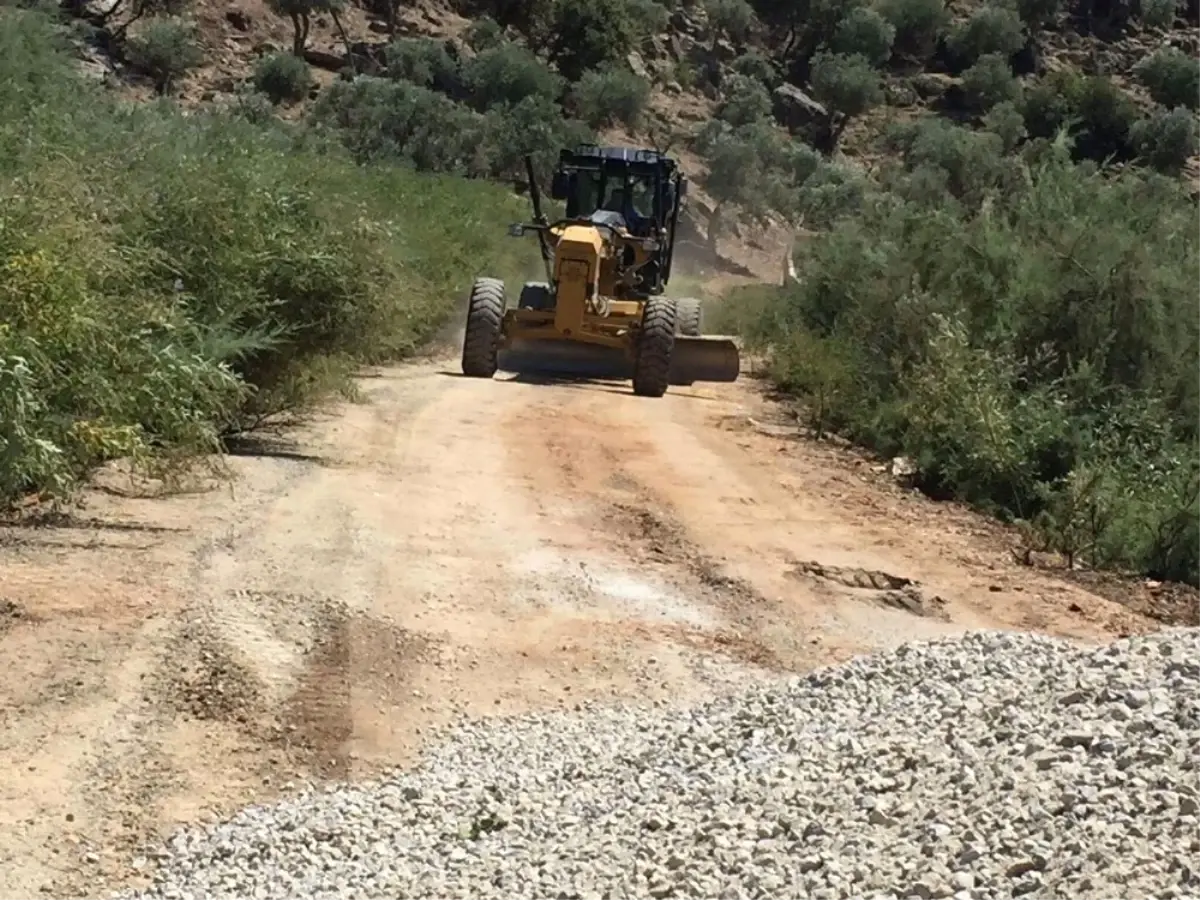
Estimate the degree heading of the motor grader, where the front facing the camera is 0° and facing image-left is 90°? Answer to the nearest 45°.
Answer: approximately 0°

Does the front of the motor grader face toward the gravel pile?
yes

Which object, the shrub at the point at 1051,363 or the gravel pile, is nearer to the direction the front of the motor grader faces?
the gravel pile
